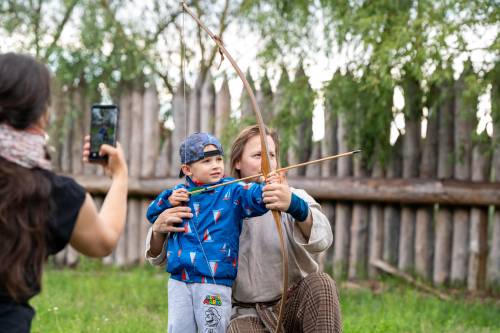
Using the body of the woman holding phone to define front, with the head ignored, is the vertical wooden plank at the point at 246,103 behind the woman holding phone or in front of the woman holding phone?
in front

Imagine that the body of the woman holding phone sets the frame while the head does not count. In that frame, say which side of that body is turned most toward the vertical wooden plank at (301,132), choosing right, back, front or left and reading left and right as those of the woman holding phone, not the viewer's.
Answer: front

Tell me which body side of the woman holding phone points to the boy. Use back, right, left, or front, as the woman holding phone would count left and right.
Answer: front

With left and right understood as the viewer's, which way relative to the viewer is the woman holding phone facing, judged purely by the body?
facing away from the viewer and to the right of the viewer
